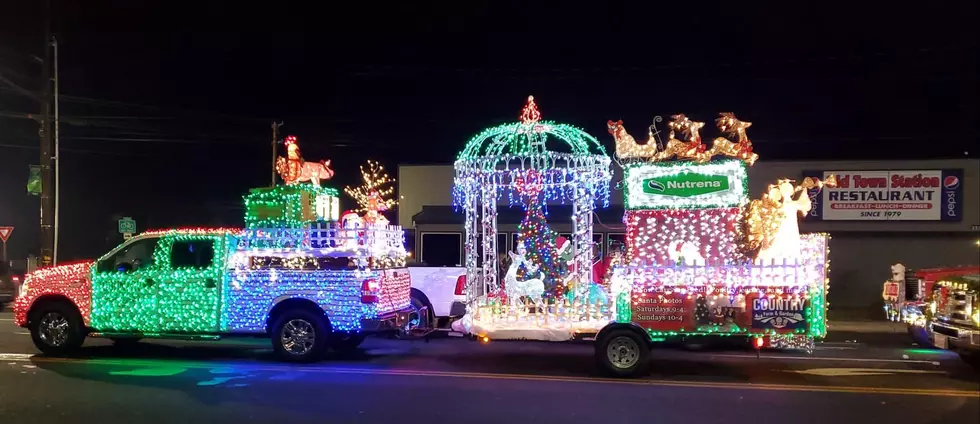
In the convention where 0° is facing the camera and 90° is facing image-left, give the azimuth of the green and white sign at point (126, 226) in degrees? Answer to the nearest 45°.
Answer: approximately 0°

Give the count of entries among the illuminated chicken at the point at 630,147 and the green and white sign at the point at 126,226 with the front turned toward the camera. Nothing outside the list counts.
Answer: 1

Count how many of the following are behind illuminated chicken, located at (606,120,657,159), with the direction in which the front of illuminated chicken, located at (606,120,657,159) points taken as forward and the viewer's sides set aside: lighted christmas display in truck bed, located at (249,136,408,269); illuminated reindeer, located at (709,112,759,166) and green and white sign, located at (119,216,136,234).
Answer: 1

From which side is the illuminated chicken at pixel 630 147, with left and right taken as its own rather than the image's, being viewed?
left
